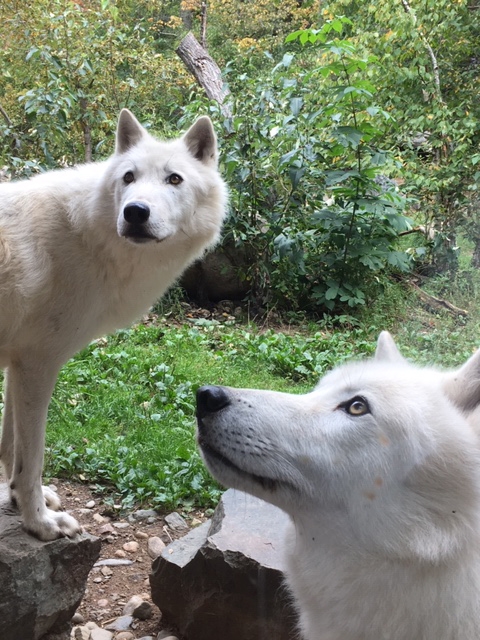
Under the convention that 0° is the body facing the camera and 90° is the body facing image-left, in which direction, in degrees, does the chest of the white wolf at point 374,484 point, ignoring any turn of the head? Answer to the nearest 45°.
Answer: approximately 90°

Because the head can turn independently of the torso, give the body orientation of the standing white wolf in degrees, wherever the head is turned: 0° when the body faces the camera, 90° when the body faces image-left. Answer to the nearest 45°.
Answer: approximately 270°

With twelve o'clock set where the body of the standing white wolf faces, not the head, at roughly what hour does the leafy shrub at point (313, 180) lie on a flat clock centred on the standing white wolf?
The leafy shrub is roughly at 10 o'clock from the standing white wolf.

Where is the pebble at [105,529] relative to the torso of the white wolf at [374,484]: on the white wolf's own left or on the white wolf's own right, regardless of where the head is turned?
on the white wolf's own right

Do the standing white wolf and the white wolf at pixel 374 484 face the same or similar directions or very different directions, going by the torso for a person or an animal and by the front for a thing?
very different directions

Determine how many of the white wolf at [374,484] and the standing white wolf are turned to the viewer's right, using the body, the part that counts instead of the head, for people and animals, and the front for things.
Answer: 1
